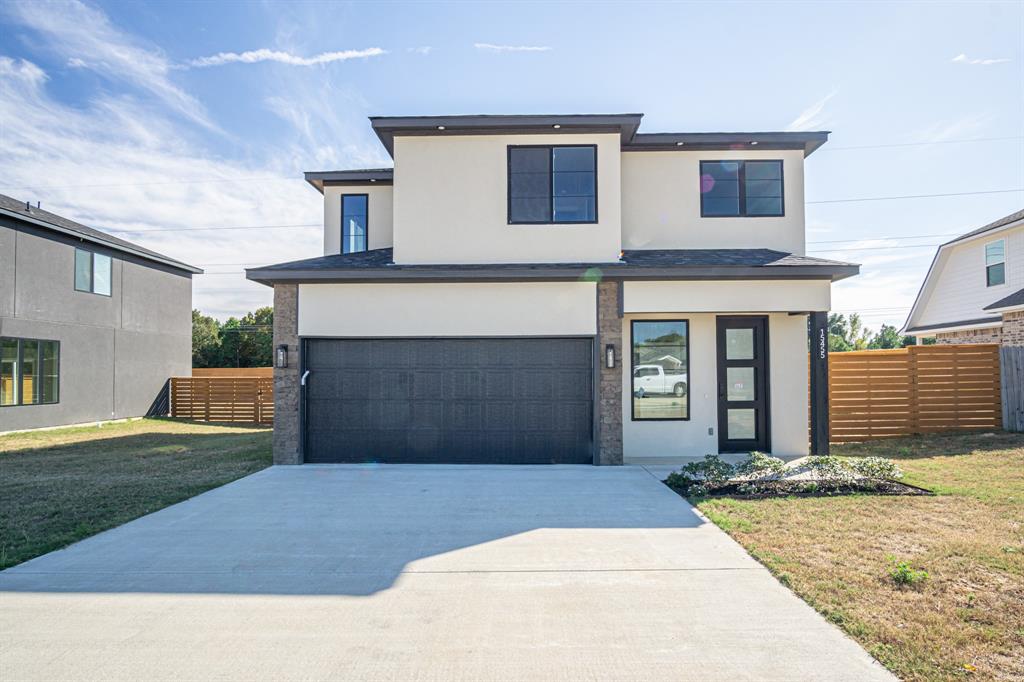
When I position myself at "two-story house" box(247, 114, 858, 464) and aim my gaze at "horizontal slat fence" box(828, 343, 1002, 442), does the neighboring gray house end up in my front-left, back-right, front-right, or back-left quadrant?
back-left

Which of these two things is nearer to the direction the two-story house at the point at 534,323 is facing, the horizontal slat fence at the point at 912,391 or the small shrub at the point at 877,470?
the small shrub

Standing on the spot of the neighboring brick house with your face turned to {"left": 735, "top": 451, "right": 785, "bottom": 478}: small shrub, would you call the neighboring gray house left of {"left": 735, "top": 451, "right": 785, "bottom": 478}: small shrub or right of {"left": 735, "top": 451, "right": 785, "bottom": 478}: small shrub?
right

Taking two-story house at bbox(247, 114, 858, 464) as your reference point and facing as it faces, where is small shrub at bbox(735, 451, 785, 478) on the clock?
The small shrub is roughly at 10 o'clock from the two-story house.

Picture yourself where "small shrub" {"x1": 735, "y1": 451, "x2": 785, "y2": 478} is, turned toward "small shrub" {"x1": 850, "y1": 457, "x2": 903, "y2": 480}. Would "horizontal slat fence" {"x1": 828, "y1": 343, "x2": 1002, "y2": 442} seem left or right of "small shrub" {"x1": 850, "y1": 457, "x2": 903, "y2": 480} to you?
left

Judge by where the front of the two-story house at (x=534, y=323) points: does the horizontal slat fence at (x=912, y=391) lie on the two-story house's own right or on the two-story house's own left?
on the two-story house's own left

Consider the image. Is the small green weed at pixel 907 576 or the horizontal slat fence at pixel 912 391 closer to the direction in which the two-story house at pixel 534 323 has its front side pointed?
the small green weed

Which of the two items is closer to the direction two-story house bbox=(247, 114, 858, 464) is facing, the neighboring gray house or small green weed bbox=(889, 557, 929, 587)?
the small green weed

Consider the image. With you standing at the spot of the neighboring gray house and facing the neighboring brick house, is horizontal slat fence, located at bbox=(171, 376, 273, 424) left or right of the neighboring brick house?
left

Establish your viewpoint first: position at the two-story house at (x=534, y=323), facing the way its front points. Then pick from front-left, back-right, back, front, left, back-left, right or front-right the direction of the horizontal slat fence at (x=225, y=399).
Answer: back-right

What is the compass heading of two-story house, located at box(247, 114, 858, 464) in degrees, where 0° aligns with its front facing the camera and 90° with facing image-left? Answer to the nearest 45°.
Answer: approximately 0°

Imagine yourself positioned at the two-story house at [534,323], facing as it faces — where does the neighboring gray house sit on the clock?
The neighboring gray house is roughly at 4 o'clock from the two-story house.

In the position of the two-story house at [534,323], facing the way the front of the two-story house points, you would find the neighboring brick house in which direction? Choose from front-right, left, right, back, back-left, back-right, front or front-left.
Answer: back-left
